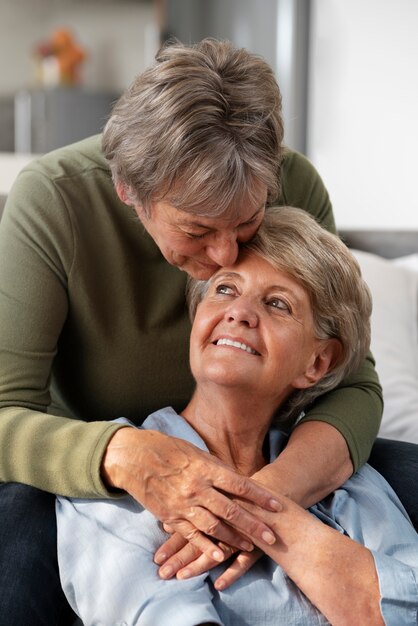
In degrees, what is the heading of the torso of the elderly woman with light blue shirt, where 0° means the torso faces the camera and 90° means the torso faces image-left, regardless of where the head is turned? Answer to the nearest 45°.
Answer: approximately 0°

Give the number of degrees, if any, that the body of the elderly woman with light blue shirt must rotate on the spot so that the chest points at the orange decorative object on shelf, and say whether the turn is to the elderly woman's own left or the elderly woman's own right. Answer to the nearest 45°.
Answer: approximately 180°
